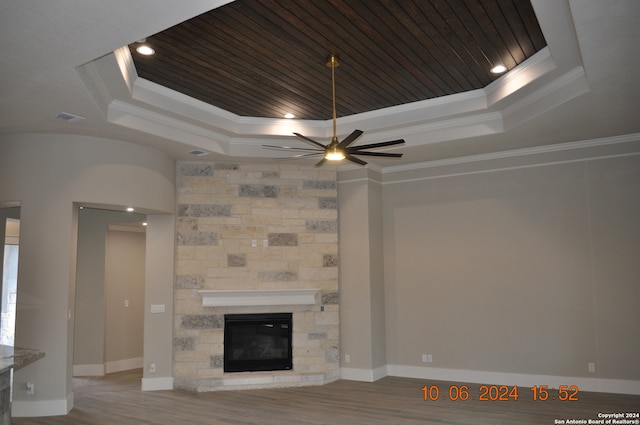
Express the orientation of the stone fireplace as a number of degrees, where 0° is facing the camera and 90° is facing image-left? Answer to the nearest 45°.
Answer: approximately 0°

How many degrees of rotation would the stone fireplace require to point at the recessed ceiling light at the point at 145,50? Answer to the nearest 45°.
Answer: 0° — it already faces it

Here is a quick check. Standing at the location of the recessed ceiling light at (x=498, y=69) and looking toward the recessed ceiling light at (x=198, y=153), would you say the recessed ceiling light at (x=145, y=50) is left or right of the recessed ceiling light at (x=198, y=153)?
left

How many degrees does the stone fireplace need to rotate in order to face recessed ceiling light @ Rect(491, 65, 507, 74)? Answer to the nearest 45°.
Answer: approximately 45° to its left

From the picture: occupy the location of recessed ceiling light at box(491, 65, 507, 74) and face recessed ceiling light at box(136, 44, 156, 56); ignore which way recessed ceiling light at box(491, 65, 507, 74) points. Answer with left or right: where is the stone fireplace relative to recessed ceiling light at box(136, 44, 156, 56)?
right
